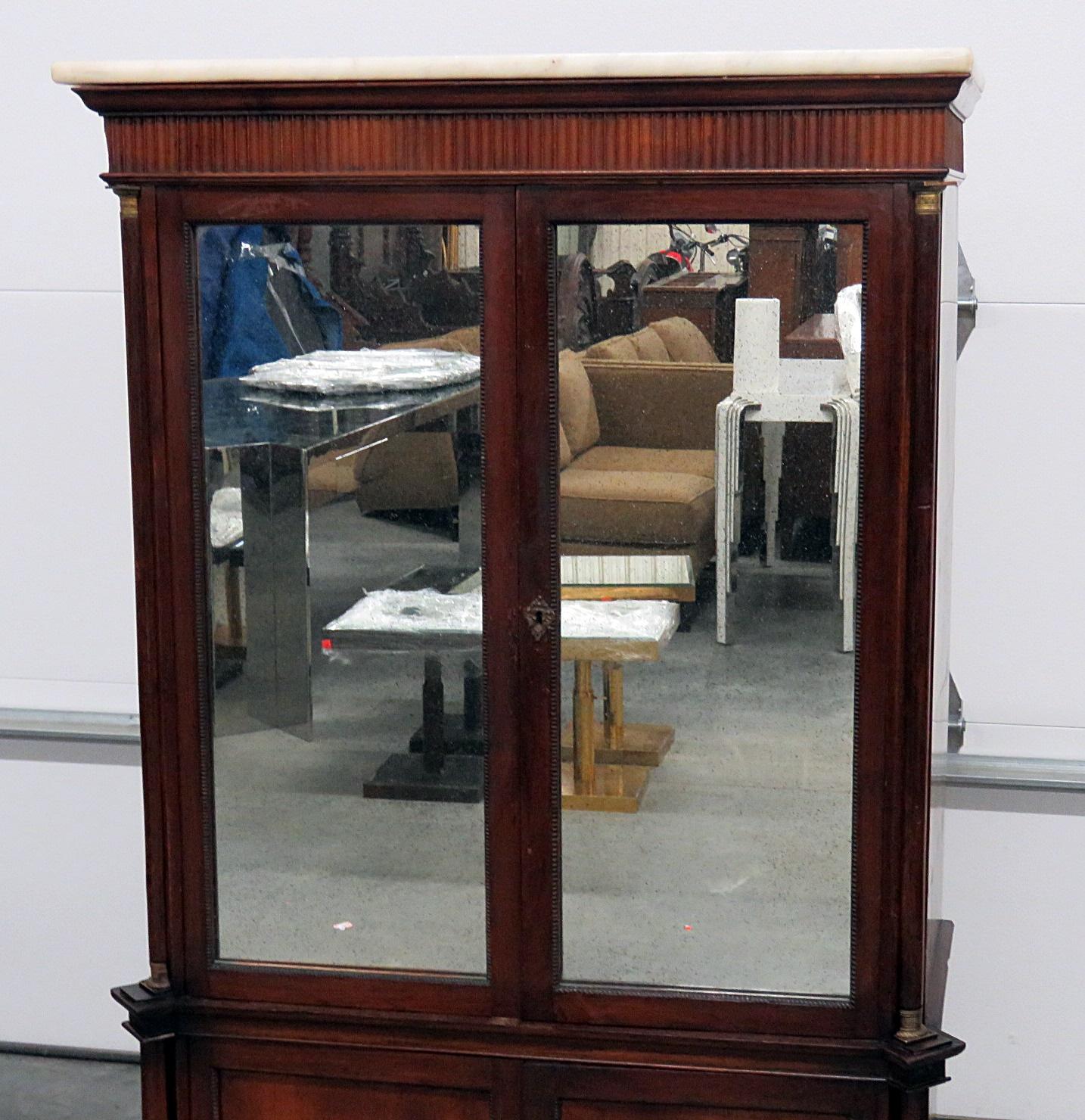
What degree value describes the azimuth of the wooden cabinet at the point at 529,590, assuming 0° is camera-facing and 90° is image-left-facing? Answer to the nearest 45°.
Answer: approximately 0°

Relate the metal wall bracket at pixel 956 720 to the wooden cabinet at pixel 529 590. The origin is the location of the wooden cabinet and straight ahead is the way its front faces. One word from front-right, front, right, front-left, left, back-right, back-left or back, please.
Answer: back-left

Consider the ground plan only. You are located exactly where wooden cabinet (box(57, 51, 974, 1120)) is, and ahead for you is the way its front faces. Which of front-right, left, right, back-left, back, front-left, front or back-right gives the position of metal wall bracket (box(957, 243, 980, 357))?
back-left
